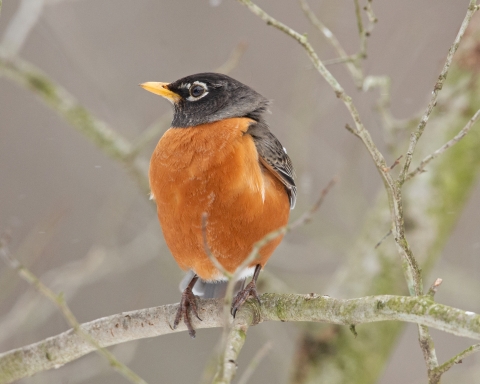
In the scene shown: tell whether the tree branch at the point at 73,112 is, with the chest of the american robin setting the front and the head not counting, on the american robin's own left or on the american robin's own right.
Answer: on the american robin's own right

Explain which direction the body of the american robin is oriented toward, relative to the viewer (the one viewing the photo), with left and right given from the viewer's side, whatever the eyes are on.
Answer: facing the viewer and to the left of the viewer
